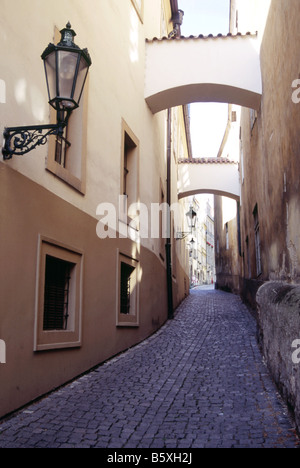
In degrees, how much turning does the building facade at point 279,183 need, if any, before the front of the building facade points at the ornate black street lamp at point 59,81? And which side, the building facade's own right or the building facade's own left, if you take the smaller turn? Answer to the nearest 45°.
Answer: approximately 45° to the building facade's own left

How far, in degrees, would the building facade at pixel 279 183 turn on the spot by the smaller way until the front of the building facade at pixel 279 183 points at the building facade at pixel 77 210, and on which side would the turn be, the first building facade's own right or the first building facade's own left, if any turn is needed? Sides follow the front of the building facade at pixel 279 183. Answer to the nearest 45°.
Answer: approximately 45° to the first building facade's own left

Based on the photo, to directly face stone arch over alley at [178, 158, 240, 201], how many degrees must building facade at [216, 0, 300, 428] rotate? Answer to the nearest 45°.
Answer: approximately 90° to its right

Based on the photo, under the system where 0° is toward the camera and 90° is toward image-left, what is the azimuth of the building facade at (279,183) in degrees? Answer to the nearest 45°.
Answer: approximately 90°
